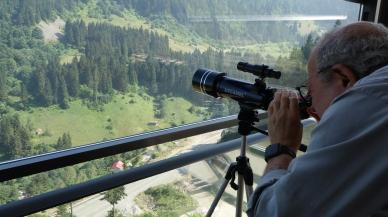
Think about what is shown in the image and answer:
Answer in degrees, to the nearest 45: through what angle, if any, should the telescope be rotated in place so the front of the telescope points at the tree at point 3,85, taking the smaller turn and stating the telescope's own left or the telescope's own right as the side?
0° — it already faces it

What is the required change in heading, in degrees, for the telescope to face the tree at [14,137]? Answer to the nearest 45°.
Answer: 0° — it already faces it

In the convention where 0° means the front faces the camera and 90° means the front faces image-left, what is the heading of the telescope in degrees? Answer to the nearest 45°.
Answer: approximately 90°

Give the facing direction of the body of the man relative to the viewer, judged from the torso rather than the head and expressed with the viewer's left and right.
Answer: facing away from the viewer and to the left of the viewer
